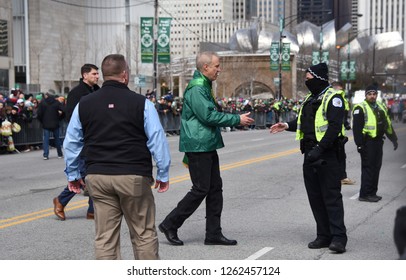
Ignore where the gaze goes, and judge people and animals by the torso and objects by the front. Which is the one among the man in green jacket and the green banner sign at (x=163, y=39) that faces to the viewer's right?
the man in green jacket

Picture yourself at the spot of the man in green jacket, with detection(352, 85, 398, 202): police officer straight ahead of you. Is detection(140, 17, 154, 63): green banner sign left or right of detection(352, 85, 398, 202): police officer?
left

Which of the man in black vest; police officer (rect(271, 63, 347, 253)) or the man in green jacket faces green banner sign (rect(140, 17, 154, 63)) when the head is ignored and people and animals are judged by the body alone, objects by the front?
the man in black vest

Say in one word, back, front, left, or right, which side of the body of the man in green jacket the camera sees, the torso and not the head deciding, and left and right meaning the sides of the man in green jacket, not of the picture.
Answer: right

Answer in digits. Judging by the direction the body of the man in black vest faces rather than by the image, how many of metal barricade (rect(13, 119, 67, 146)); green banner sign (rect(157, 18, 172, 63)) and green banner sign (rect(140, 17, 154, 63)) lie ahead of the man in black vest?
3

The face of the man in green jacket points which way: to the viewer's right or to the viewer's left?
to the viewer's right

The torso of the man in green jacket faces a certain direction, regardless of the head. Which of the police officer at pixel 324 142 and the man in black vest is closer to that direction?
the police officer

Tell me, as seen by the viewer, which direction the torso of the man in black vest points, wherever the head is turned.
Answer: away from the camera

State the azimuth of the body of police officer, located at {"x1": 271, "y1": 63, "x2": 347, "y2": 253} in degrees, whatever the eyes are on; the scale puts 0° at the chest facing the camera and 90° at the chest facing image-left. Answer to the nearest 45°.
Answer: approximately 45°

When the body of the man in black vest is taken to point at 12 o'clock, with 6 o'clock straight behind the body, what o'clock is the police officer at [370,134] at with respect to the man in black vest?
The police officer is roughly at 1 o'clock from the man in black vest.

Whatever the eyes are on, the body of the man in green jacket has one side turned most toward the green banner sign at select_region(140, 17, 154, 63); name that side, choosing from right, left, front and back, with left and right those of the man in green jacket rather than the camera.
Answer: left

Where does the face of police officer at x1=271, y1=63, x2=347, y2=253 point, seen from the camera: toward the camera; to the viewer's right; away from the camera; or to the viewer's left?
to the viewer's left

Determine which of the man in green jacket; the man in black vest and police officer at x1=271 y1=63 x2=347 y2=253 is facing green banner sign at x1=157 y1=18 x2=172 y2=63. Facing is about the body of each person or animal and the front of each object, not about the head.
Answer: the man in black vest

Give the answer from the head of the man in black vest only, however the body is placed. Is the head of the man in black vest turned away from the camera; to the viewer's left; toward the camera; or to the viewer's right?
away from the camera

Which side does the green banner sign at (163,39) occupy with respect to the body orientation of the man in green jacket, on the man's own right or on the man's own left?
on the man's own left
